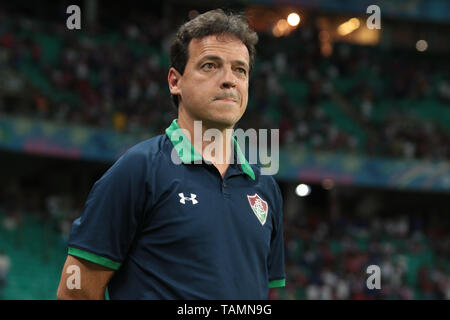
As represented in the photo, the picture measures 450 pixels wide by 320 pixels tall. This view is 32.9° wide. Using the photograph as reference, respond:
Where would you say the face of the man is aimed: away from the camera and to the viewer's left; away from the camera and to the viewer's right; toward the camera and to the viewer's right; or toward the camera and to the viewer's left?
toward the camera and to the viewer's right

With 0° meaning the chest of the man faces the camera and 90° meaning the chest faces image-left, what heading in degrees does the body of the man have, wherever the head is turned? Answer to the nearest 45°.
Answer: approximately 315°
